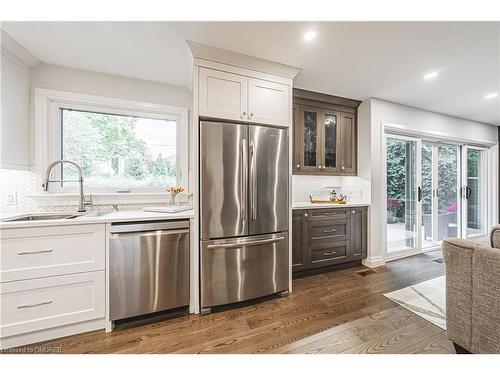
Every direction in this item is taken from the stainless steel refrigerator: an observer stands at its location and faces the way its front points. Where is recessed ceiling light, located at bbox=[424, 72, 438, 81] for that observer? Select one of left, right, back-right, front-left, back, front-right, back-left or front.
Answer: front-left

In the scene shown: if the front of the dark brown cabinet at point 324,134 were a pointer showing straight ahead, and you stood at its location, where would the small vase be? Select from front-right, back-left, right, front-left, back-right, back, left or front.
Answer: right

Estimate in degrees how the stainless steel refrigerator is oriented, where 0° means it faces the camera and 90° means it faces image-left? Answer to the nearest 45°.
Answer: approximately 315°

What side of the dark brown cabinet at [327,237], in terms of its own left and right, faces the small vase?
right

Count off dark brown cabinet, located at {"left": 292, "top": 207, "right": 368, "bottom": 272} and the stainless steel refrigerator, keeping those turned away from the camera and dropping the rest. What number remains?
0

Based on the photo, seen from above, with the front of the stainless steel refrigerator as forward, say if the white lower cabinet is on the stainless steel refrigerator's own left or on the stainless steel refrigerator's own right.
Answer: on the stainless steel refrigerator's own right

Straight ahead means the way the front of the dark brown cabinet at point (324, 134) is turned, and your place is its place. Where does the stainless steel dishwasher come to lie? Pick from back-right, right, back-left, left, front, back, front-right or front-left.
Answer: right

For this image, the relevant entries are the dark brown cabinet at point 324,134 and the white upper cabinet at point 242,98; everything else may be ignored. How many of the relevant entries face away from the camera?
0

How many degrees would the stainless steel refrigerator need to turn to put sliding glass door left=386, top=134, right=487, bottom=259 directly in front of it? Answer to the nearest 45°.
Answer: approximately 90° to its left

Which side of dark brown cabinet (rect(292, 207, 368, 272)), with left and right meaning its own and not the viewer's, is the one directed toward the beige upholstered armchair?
front
